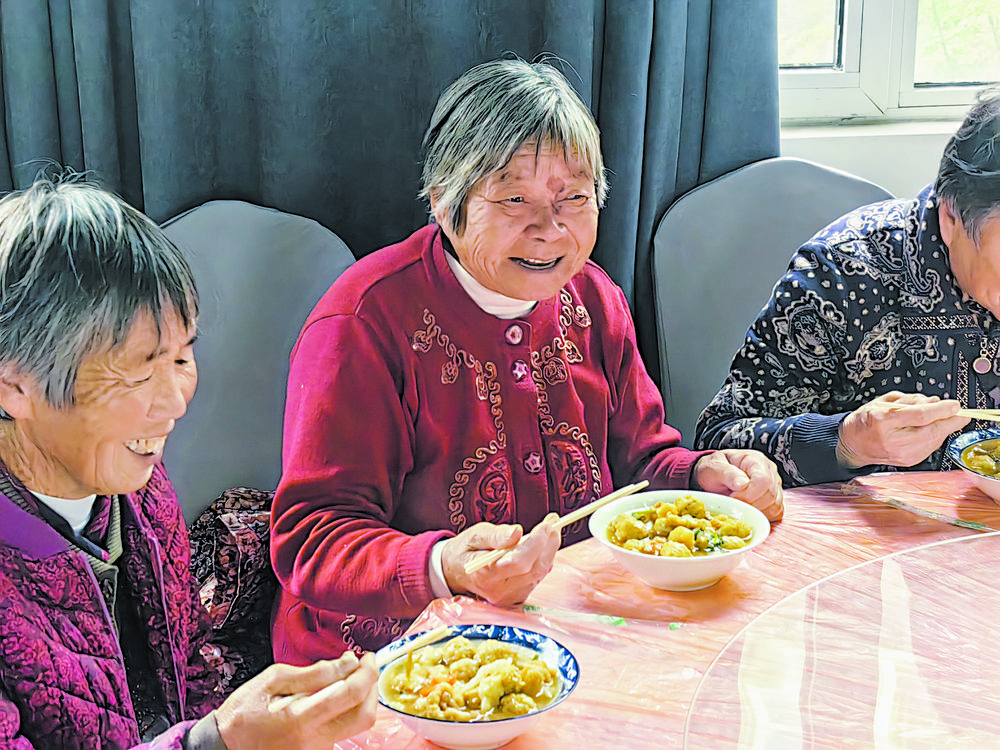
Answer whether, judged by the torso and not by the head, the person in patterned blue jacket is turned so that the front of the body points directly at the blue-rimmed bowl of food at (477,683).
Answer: no

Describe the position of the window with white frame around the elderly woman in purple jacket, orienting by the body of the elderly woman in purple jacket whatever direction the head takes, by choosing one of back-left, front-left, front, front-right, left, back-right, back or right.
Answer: left

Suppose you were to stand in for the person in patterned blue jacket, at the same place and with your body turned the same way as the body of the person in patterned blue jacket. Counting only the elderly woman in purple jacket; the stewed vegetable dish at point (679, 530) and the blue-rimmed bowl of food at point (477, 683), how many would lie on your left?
0

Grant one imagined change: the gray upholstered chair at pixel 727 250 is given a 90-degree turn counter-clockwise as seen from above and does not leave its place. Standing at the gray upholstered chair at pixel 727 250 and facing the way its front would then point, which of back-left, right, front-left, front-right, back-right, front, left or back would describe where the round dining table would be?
back-right
